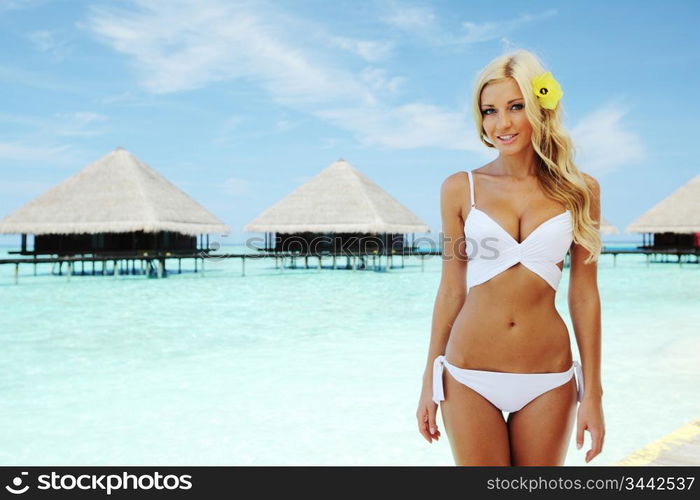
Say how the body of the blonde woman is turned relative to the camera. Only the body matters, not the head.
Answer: toward the camera

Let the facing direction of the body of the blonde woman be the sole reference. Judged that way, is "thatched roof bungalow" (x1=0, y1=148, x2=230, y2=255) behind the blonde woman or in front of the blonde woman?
behind

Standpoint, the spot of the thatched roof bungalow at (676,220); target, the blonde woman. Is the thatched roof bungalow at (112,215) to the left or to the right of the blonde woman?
right

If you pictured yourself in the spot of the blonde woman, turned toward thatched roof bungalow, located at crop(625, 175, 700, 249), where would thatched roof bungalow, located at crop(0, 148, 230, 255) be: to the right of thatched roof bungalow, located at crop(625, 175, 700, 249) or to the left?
left

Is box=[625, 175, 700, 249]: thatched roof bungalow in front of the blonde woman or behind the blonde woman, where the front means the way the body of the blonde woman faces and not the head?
behind

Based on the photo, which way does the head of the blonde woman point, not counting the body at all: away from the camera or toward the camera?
toward the camera

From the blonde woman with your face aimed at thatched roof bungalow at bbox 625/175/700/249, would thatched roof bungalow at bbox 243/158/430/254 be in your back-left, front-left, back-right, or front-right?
front-left

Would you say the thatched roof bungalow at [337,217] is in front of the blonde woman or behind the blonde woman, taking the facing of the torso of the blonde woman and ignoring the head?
behind
